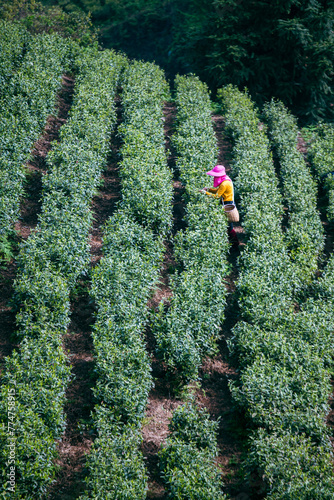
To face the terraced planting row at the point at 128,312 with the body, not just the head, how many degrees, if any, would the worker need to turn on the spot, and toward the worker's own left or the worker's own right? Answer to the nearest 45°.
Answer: approximately 90° to the worker's own left

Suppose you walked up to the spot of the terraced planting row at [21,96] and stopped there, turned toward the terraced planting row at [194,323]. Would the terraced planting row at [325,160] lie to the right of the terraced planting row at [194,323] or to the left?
left

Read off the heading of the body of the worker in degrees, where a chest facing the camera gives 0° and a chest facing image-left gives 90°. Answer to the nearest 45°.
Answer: approximately 90°

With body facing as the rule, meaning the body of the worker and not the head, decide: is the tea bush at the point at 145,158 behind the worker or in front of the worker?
in front

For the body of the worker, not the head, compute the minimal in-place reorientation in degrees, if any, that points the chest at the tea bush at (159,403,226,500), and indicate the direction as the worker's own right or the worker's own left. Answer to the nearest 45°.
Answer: approximately 90° to the worker's own left

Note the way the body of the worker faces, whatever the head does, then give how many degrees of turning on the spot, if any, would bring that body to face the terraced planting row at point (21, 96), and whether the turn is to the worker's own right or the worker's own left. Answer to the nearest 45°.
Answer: approximately 45° to the worker's own right

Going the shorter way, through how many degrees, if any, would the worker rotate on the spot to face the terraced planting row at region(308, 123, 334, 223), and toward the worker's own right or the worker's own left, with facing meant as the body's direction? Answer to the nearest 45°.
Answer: approximately 135° to the worker's own right
